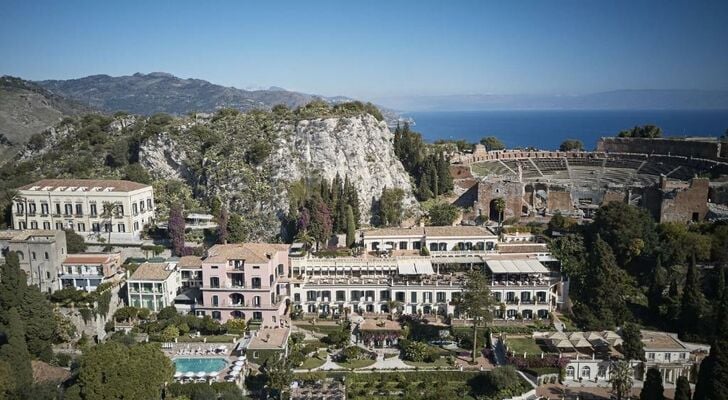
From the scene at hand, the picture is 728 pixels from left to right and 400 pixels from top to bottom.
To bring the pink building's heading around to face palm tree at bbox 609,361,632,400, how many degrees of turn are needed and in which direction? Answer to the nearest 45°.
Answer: approximately 45° to its left

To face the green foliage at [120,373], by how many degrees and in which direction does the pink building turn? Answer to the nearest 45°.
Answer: approximately 45° to its right

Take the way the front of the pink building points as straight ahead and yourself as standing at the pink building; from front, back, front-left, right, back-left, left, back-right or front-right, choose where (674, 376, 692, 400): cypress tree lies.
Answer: front-left

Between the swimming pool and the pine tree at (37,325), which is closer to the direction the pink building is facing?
the swimming pool

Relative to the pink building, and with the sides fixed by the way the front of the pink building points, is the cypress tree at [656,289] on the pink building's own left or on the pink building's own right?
on the pink building's own left

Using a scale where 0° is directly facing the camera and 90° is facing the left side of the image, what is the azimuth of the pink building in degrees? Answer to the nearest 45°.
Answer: approximately 0°

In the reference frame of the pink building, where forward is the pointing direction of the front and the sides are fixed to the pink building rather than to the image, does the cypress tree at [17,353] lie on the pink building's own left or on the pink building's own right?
on the pink building's own right

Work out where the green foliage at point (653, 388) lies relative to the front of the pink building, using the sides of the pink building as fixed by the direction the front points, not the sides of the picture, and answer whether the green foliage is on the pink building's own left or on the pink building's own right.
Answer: on the pink building's own left

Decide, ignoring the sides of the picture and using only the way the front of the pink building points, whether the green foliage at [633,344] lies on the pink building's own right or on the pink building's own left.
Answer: on the pink building's own left
